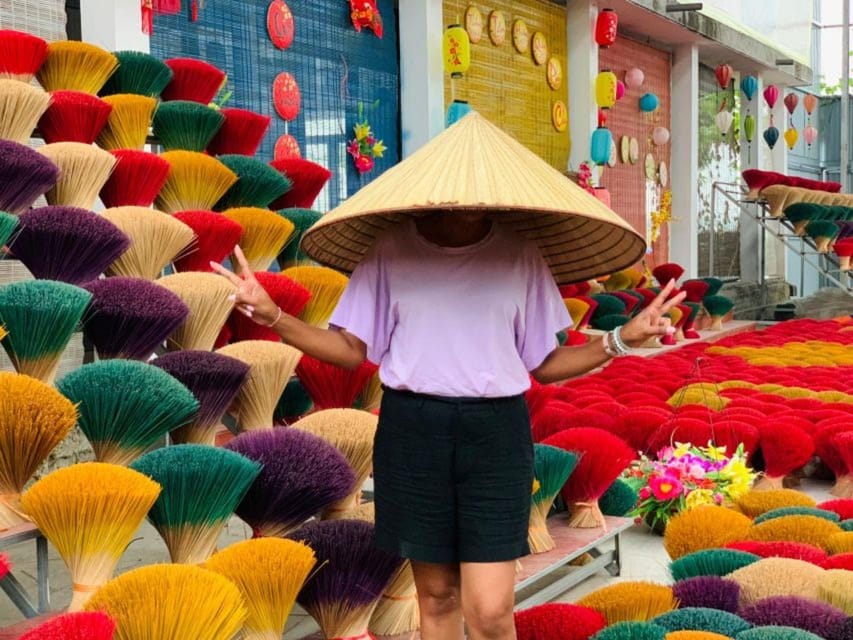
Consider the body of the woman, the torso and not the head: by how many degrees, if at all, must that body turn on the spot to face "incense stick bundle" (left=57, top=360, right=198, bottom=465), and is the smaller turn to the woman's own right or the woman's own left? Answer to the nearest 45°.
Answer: approximately 135° to the woman's own right

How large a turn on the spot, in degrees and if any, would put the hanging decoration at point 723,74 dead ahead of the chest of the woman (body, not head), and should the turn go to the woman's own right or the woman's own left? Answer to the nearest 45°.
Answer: approximately 180°

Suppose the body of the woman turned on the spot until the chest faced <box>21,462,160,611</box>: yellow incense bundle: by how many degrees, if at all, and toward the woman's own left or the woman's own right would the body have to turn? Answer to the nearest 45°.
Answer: approximately 90° to the woman's own right

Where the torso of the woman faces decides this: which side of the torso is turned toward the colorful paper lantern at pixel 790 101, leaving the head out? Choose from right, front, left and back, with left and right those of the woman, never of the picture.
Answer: back

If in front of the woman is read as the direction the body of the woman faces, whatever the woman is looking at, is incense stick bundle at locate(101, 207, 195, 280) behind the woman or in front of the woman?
behind

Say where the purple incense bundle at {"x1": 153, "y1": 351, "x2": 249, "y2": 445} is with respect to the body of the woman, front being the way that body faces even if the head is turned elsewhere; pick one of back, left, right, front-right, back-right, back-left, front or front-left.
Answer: back-right

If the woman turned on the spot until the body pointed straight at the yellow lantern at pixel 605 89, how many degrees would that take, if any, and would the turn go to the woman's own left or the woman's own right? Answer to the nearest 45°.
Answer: approximately 180°

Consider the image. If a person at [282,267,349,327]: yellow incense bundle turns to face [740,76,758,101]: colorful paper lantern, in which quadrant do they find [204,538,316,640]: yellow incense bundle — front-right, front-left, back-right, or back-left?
back-right

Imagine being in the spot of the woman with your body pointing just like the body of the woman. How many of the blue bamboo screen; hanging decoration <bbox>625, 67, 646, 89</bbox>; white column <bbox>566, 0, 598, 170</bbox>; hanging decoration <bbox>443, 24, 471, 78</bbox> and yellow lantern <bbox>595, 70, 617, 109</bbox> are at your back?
5

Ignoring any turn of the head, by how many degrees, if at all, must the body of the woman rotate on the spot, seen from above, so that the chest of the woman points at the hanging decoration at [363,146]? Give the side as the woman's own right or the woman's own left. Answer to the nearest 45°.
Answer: approximately 180°

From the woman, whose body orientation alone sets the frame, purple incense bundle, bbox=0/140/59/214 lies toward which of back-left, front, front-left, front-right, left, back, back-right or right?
back-right

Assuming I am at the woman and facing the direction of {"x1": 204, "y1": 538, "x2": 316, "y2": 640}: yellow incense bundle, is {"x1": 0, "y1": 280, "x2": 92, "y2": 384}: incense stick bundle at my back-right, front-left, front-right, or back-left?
front-right

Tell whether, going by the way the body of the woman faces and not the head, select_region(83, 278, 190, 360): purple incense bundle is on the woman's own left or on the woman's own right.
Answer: on the woman's own right
